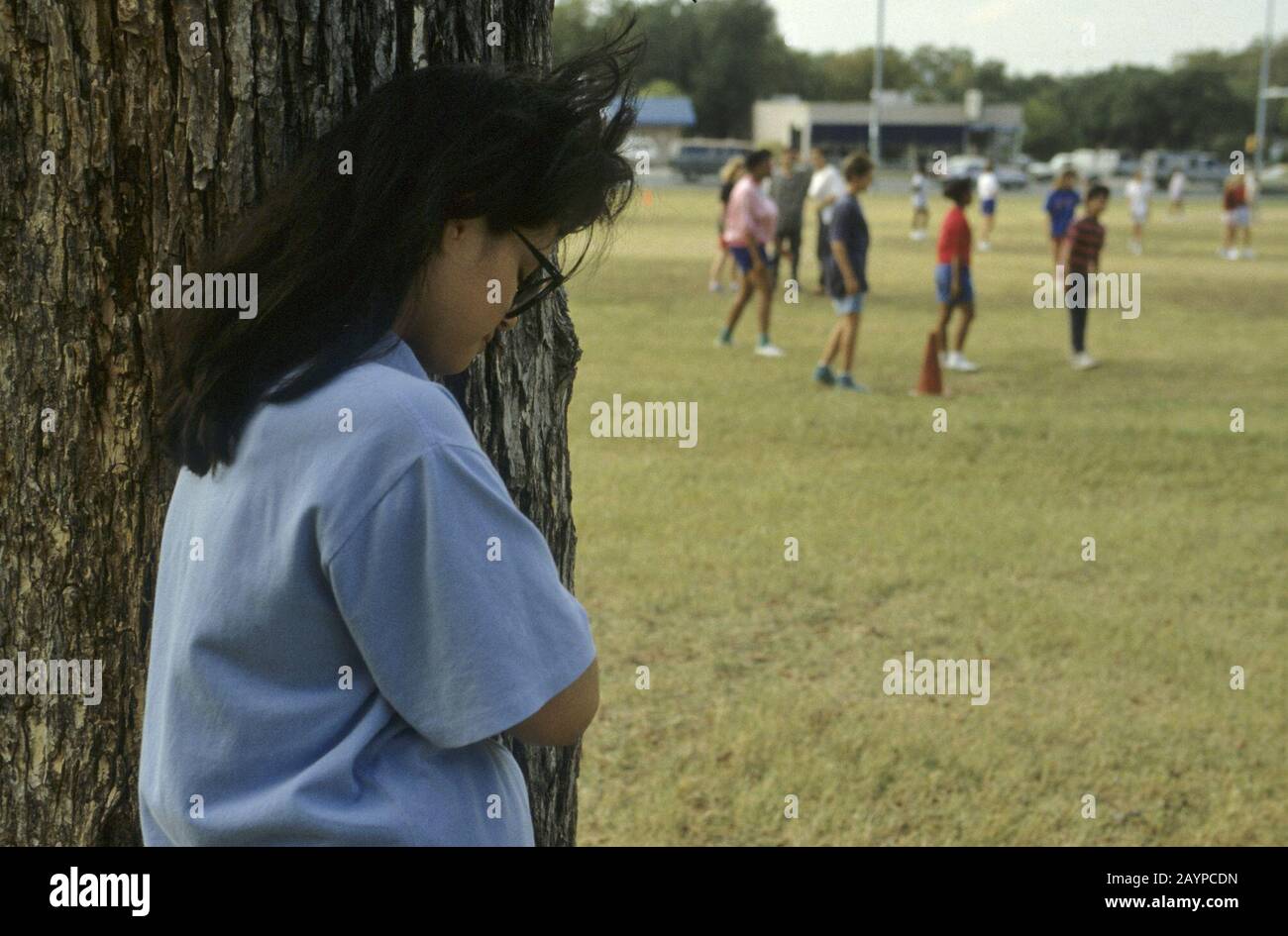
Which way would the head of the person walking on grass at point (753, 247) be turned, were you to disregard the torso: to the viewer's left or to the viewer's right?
to the viewer's right

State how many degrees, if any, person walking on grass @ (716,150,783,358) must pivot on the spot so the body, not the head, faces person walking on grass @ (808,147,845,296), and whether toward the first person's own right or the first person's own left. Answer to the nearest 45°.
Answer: approximately 90° to the first person's own left

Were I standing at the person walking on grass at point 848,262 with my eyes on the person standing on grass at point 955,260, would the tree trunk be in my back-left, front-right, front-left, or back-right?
back-right

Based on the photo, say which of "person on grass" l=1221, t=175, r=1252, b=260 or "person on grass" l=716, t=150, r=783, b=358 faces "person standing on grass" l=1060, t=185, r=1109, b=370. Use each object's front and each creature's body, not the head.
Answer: "person on grass" l=716, t=150, r=783, b=358

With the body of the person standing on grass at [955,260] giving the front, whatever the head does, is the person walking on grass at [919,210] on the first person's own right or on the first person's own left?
on the first person's own left
